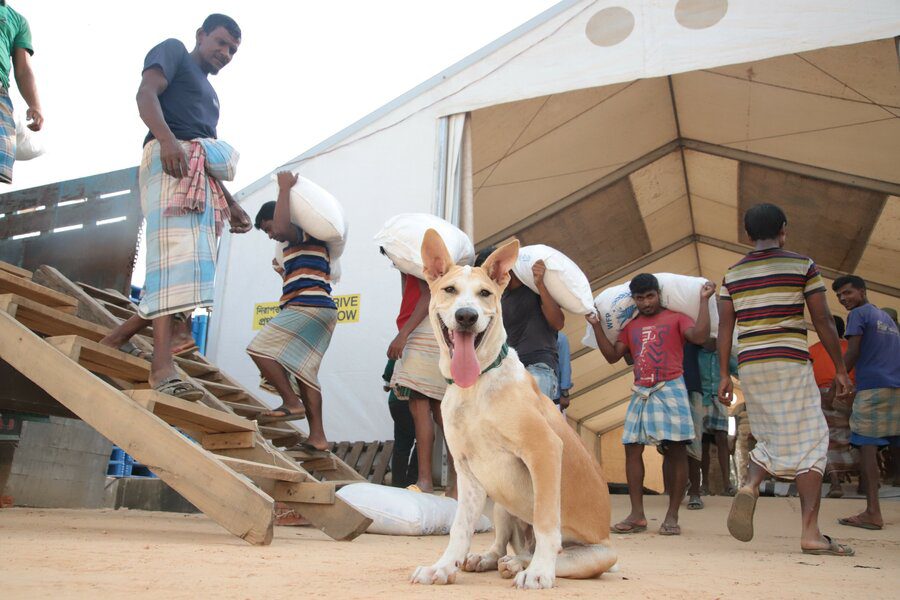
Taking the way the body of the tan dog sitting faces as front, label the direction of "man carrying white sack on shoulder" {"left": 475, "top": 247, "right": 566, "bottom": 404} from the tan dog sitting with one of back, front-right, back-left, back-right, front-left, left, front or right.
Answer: back-right

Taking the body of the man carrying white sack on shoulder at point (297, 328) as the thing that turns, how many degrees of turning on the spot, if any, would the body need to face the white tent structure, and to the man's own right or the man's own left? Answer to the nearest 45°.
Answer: approximately 135° to the man's own right

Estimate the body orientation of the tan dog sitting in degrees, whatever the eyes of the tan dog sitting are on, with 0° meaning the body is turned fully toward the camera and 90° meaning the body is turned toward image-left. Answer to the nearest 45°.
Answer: approximately 45°
